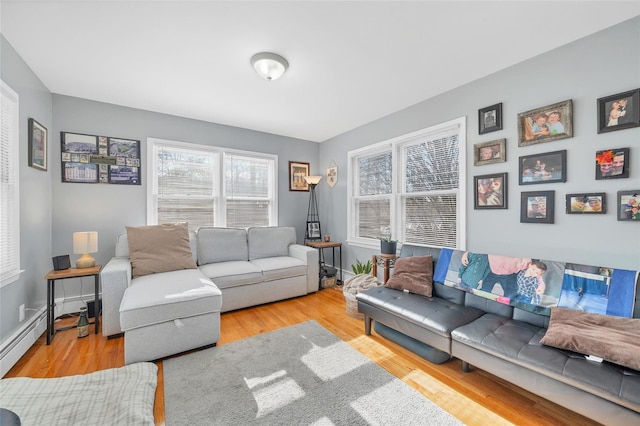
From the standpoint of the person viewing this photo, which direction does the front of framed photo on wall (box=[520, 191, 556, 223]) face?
facing the viewer

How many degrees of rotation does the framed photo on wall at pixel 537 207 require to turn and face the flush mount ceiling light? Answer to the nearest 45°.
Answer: approximately 45° to its right

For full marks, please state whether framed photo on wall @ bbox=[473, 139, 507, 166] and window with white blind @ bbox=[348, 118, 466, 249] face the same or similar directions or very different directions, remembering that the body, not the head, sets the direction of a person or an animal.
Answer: same or similar directions

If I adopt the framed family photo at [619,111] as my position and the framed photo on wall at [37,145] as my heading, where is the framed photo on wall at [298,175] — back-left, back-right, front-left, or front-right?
front-right

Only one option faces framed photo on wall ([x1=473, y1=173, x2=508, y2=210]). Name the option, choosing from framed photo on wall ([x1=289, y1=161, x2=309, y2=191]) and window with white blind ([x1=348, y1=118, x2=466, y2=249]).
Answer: framed photo on wall ([x1=289, y1=161, x2=309, y2=191])

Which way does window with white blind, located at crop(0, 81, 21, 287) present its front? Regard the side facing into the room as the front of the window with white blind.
to the viewer's right

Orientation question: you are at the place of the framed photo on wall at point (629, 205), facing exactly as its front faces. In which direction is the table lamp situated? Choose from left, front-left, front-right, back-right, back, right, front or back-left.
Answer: front-right

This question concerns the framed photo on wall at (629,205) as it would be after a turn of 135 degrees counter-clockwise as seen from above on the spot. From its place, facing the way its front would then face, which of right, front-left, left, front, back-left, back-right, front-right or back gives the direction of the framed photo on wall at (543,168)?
back-left

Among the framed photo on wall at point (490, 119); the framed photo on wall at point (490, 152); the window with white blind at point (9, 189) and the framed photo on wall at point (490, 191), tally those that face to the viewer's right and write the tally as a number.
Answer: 1

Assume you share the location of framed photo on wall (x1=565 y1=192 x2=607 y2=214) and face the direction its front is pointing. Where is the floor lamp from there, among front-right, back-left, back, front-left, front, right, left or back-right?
right

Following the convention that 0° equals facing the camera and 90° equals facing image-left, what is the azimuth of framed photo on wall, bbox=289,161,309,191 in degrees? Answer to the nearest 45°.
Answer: approximately 315°

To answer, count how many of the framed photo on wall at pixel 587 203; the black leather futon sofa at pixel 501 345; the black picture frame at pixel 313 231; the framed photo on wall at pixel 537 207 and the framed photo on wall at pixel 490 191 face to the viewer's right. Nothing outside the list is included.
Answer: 0
